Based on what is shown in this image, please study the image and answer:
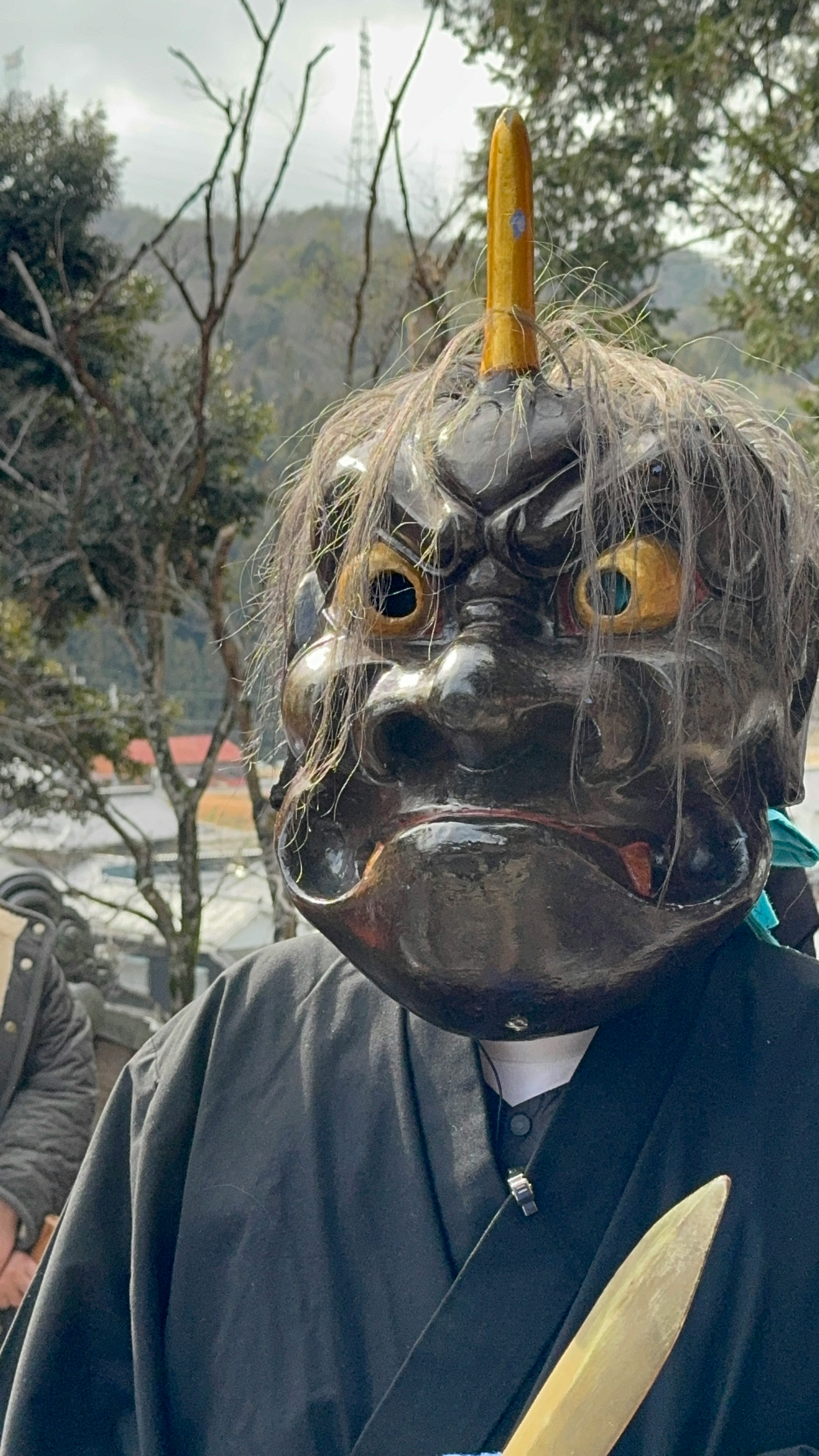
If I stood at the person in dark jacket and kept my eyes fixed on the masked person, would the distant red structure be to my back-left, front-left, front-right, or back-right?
back-left

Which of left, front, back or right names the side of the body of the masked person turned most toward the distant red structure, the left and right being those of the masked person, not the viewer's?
back

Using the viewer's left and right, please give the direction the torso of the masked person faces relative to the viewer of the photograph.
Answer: facing the viewer

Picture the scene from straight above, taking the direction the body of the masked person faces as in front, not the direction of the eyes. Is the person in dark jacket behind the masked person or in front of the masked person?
behind

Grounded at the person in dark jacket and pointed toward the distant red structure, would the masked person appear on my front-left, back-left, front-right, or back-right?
back-right
